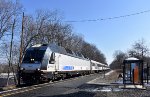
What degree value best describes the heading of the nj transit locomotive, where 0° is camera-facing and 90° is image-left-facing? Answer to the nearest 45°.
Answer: approximately 45°
